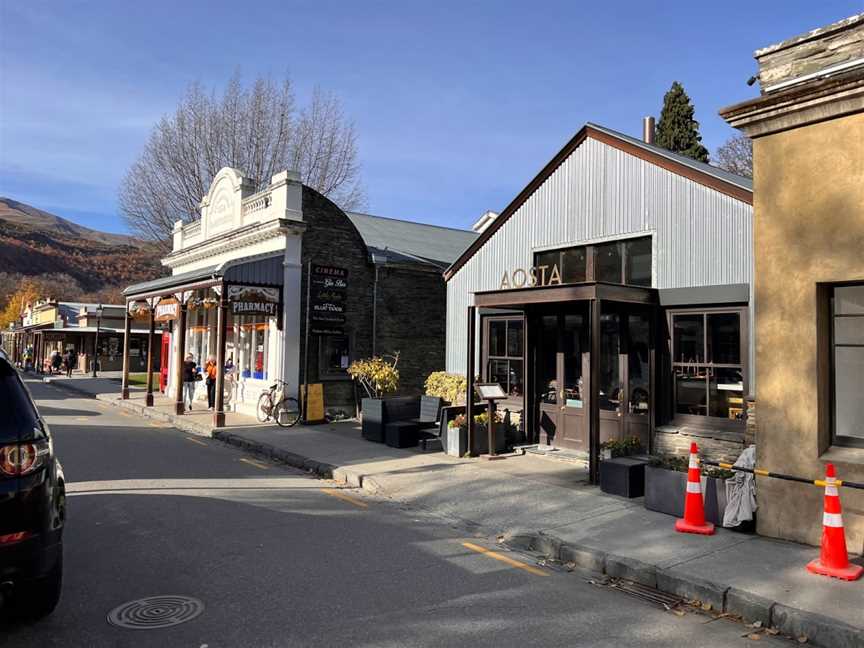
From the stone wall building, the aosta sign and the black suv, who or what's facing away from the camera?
the black suv

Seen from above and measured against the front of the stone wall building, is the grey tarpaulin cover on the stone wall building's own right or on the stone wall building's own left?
on the stone wall building's own left

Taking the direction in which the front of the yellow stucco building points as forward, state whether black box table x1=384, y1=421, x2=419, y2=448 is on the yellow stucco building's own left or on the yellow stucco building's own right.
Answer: on the yellow stucco building's own right

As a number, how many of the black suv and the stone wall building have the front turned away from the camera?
1

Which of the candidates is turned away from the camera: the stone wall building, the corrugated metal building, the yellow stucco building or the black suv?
the black suv

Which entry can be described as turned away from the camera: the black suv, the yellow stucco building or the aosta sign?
the black suv

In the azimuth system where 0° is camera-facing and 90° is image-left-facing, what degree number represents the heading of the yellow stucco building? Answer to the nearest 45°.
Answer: approximately 45°

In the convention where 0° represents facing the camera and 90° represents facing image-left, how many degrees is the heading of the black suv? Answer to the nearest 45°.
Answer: approximately 180°

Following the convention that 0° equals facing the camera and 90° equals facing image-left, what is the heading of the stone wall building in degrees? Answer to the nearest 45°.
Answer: approximately 45°
